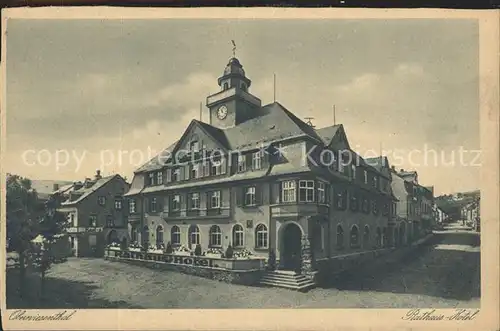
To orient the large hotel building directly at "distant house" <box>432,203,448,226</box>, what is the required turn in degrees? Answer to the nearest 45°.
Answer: approximately 135° to its left

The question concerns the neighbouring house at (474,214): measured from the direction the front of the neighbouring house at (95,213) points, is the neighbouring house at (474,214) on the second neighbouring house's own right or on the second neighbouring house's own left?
on the second neighbouring house's own left

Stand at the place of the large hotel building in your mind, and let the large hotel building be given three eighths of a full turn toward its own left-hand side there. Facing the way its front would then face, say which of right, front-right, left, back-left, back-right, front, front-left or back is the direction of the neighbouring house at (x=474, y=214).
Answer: front

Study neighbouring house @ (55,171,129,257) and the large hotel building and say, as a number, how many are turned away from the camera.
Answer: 0

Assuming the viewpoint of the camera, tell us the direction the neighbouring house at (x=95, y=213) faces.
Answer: facing the viewer and to the left of the viewer
